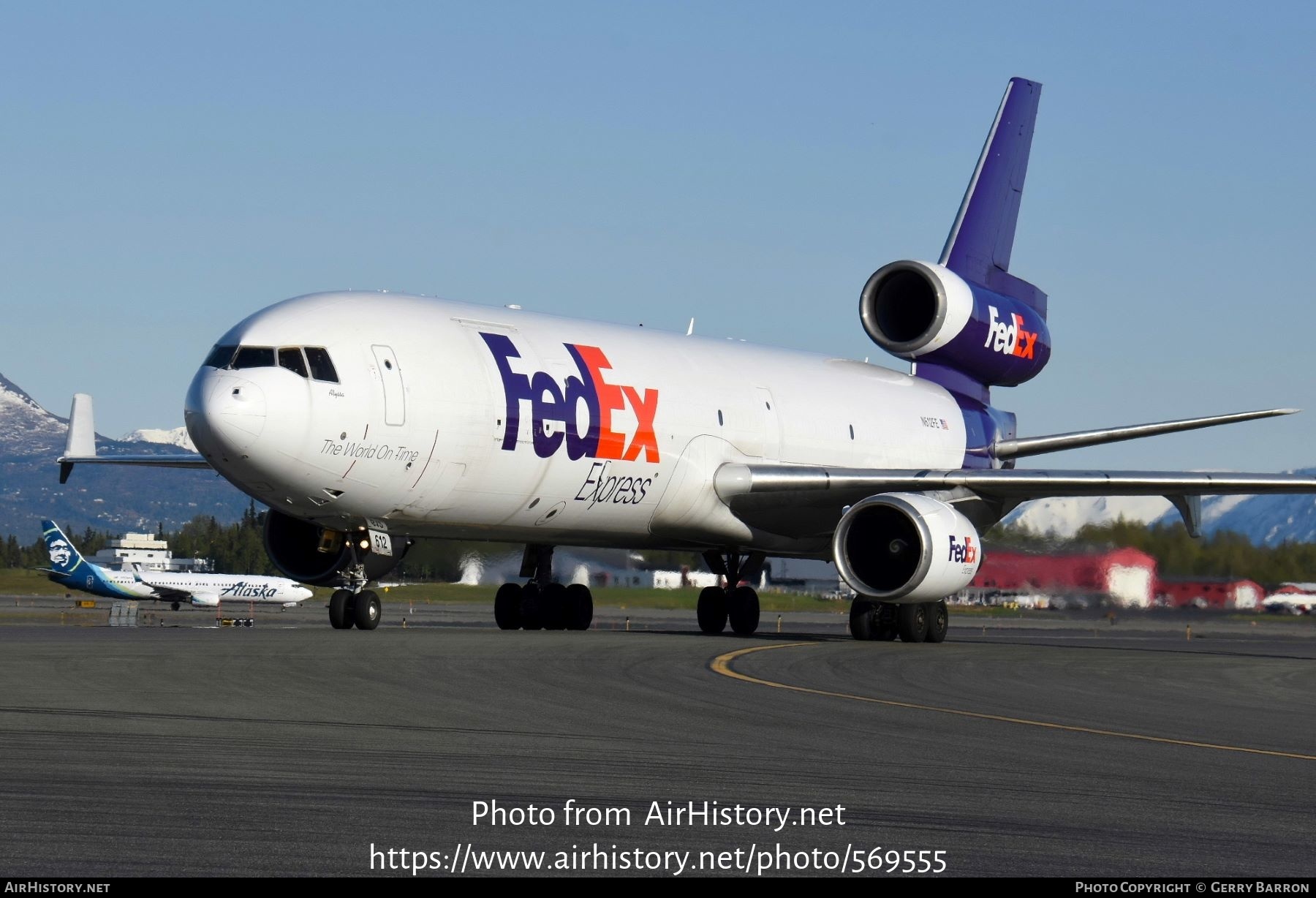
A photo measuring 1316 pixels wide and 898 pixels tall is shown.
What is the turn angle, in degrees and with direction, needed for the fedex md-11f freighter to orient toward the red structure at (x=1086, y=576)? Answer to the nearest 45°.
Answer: approximately 180°

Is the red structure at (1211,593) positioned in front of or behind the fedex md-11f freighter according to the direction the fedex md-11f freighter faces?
behind

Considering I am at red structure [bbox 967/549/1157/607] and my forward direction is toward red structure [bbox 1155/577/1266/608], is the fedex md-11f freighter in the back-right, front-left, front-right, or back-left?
back-right

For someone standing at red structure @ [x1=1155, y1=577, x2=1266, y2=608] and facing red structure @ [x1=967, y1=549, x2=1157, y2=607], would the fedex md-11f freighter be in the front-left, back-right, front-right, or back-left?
front-left

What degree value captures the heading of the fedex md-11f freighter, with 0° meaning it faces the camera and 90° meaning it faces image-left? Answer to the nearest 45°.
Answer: approximately 45°
